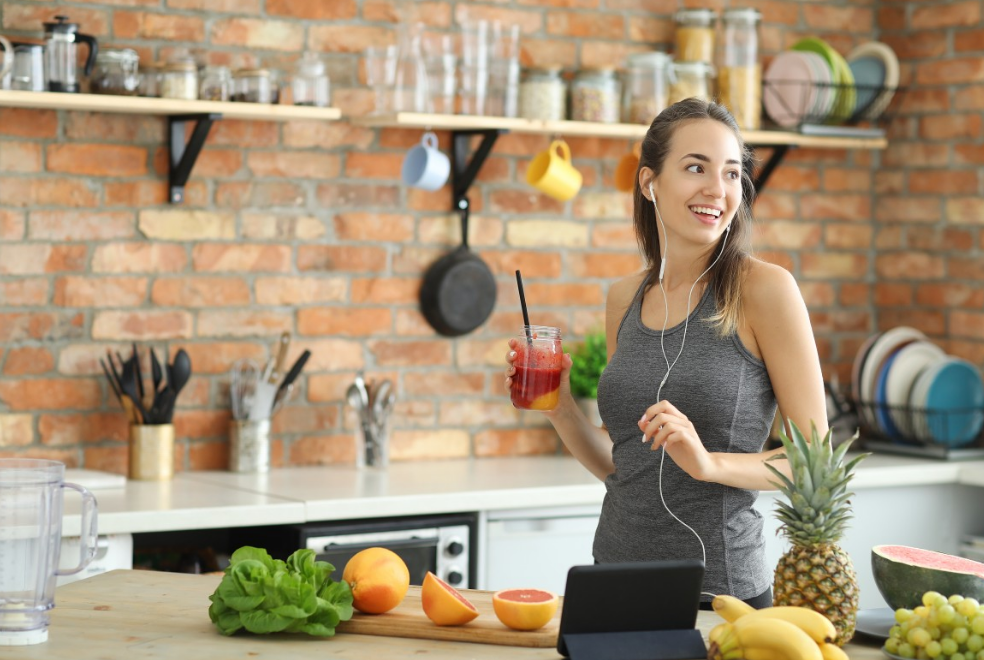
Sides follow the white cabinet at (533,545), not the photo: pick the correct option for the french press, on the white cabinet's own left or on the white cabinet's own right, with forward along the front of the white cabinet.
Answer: on the white cabinet's own right

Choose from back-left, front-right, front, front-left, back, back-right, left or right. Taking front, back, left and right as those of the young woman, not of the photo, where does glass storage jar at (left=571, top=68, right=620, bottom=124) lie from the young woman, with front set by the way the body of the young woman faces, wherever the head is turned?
back-right

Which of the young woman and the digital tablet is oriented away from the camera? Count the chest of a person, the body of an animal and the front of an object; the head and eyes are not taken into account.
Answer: the digital tablet

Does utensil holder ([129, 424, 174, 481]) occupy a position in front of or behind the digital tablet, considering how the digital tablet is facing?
in front

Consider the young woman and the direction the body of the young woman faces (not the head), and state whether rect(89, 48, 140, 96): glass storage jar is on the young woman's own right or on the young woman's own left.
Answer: on the young woman's own right

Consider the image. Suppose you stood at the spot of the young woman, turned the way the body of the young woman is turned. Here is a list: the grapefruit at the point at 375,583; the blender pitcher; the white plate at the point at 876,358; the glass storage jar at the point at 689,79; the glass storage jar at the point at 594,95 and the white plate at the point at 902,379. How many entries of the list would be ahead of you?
2

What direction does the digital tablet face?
away from the camera

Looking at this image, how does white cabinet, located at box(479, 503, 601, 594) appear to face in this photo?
toward the camera

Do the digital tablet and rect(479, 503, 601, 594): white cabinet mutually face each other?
yes

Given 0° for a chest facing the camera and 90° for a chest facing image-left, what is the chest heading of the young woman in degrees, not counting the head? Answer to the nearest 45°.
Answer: approximately 45°

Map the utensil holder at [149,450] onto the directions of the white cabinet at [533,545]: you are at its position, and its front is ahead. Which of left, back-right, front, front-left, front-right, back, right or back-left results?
right

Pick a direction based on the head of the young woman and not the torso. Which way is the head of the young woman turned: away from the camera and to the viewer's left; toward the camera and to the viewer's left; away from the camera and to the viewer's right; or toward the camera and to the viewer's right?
toward the camera and to the viewer's right

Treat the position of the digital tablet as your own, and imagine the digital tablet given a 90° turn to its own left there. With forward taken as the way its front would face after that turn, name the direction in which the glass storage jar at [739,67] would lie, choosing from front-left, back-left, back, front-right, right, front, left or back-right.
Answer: right

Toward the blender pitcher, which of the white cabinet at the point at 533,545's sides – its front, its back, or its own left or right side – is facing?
front

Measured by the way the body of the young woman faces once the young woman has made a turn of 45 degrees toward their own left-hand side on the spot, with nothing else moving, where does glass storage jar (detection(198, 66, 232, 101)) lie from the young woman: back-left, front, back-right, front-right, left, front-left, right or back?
back-right

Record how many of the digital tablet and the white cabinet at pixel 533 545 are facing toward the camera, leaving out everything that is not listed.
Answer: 1

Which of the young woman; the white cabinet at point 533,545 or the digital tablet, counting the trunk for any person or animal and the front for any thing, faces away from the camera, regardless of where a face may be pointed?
the digital tablet
